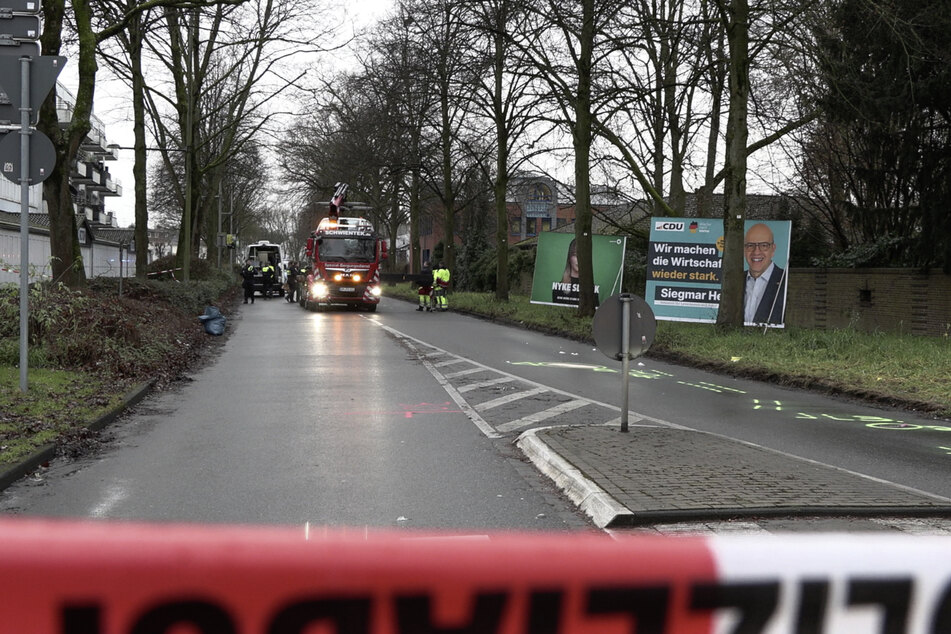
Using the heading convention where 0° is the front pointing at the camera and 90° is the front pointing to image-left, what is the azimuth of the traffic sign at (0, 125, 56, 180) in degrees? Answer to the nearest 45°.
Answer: approximately 180°

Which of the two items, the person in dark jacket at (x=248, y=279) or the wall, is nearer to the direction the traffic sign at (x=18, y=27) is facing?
the person in dark jacket

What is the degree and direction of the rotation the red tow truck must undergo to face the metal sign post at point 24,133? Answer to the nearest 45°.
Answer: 0° — it already faces it

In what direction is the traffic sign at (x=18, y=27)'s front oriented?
away from the camera

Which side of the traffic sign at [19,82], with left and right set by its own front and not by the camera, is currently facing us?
back

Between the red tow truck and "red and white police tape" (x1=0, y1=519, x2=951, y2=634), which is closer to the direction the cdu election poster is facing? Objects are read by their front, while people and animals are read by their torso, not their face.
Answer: the red and white police tape

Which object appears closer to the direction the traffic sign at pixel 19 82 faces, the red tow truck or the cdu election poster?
the red tow truck

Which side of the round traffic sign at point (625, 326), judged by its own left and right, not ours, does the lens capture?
back

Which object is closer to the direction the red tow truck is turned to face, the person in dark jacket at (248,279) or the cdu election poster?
the cdu election poster

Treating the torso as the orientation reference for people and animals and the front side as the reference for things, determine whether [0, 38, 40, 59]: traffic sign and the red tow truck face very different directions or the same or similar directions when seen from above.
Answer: very different directions
